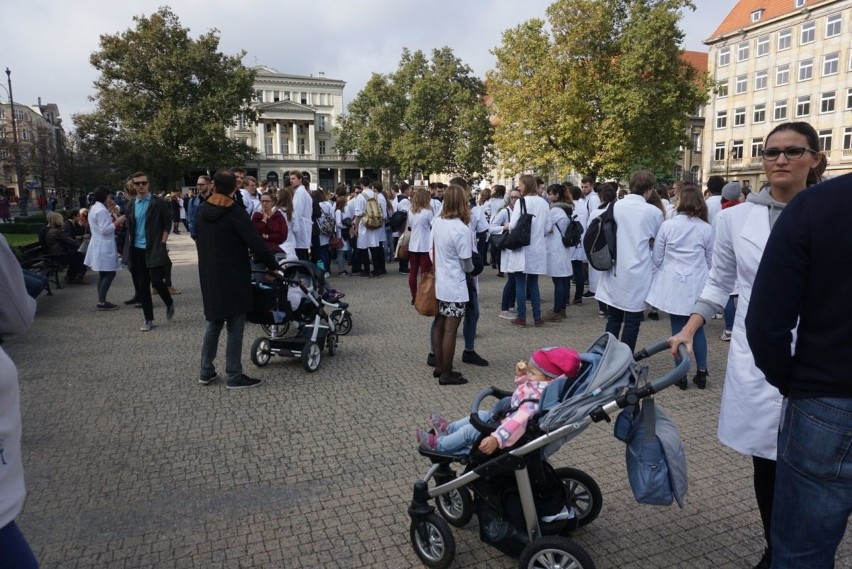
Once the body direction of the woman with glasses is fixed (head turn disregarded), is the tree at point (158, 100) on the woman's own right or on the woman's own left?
on the woman's own right

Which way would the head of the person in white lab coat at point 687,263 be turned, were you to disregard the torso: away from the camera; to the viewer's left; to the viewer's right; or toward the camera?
away from the camera

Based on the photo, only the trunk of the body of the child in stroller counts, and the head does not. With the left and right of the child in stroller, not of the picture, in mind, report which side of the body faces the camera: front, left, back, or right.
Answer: left

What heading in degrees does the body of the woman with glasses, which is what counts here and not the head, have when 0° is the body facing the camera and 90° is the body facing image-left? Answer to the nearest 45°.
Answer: approximately 45°

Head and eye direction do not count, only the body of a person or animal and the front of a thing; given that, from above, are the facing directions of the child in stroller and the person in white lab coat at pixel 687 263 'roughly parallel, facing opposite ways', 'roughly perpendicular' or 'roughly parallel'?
roughly perpendicular

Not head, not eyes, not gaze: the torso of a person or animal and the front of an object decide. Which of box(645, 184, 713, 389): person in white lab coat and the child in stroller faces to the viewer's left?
the child in stroller

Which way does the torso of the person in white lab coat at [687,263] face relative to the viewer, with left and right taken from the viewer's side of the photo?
facing away from the viewer

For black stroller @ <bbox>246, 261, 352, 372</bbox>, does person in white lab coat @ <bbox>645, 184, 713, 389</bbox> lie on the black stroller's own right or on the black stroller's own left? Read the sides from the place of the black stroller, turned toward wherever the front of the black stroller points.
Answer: on the black stroller's own right

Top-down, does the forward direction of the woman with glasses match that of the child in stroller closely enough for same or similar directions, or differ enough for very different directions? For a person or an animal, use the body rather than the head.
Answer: same or similar directions

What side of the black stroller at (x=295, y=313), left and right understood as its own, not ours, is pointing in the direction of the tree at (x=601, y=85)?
front
